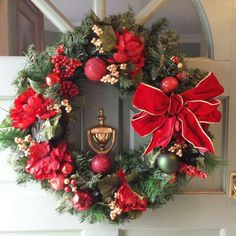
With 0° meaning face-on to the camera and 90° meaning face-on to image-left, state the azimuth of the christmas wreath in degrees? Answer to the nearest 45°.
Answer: approximately 0°

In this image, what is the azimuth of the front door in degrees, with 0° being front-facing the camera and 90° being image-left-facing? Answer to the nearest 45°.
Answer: approximately 0°
